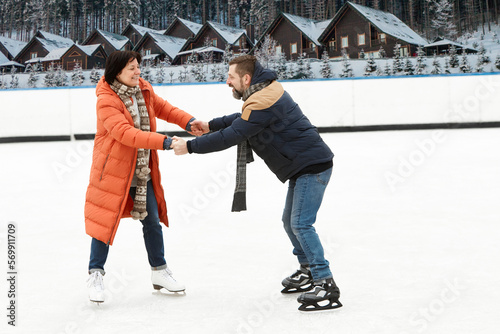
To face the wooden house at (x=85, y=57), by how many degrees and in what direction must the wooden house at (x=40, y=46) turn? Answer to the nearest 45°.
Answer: approximately 90° to its left

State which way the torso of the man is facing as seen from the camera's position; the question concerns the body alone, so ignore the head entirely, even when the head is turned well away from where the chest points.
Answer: to the viewer's left

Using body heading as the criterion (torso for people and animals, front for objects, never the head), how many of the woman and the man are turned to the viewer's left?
1

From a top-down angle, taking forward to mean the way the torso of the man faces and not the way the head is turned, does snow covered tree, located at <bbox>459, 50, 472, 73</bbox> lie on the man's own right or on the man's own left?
on the man's own right

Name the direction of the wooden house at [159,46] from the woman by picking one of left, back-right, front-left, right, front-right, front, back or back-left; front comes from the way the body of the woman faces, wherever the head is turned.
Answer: back-left

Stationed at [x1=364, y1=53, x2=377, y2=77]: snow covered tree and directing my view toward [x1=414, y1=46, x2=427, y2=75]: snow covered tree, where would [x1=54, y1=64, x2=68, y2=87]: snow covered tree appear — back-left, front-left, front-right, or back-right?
back-right

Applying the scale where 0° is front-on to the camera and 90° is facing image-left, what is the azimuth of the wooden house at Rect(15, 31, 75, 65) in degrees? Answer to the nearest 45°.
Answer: approximately 45°

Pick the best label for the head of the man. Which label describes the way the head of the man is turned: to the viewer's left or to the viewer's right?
to the viewer's left

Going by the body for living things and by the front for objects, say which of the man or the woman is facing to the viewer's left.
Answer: the man

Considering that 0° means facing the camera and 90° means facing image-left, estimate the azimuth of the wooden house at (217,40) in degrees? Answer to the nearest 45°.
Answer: approximately 45°

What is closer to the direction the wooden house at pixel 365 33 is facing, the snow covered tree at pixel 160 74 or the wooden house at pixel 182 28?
the snow covered tree
